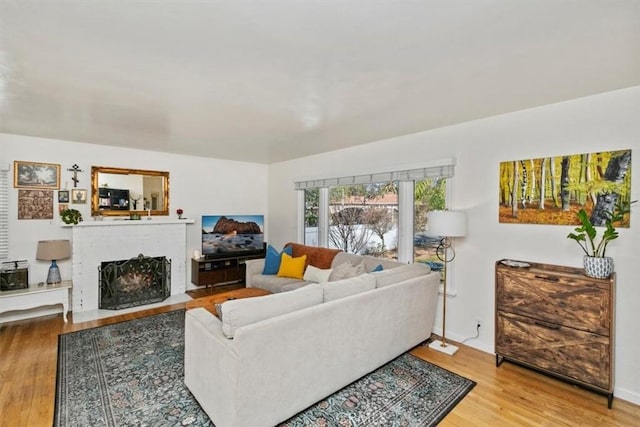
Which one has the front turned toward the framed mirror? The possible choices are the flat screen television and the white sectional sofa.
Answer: the white sectional sofa

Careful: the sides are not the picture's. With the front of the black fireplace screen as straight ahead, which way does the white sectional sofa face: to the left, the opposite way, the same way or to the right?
the opposite way

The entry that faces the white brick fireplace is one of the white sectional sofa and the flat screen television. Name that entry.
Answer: the white sectional sofa

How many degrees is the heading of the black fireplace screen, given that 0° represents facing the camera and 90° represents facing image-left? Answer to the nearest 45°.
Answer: approximately 0°

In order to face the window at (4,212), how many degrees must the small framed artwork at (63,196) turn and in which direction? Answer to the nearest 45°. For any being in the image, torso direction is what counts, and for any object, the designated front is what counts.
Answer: approximately 90° to its right

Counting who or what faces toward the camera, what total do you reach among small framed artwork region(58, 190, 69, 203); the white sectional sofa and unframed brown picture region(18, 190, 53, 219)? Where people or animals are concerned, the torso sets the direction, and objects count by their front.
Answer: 2

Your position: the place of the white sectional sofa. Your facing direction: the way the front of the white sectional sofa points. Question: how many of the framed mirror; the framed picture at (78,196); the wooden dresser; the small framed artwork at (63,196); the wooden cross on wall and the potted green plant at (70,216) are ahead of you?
5

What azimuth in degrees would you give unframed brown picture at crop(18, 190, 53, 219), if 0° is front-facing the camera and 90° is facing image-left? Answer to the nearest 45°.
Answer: approximately 0°

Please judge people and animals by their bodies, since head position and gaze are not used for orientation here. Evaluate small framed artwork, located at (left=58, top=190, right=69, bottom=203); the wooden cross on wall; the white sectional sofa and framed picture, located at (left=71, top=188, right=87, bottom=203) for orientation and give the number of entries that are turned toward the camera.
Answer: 3
